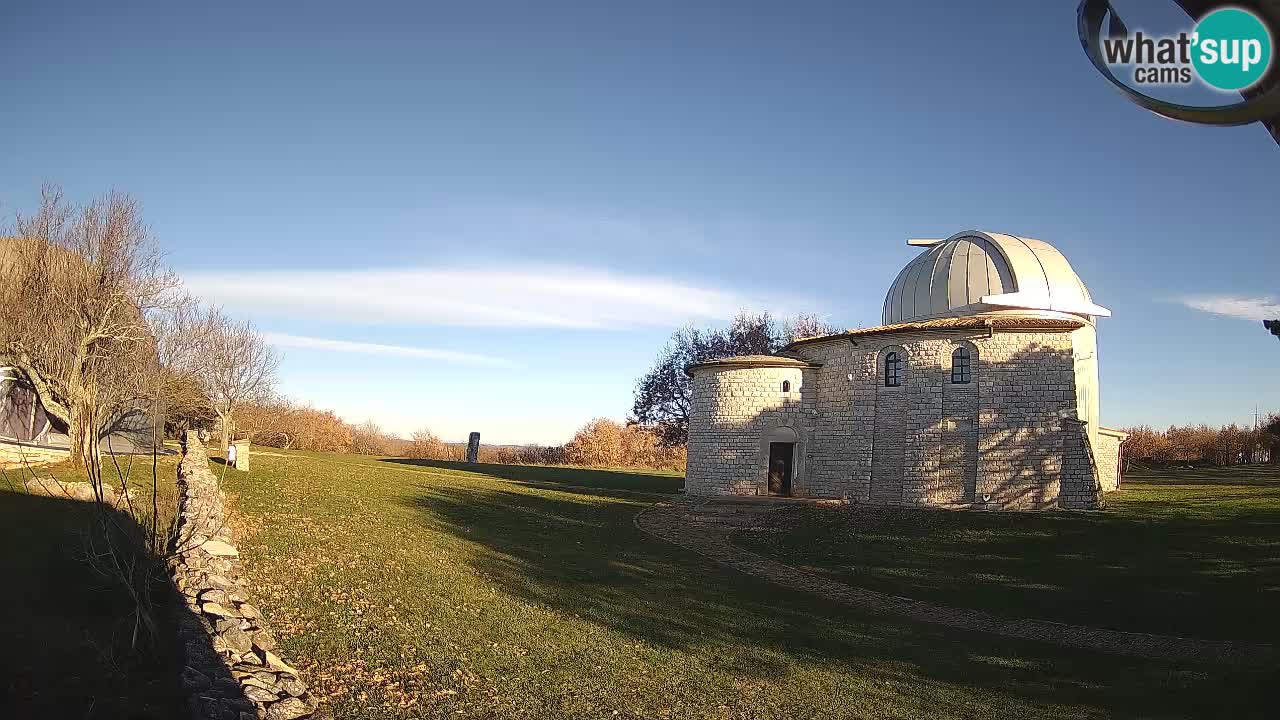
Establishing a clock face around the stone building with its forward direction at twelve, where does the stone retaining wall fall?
The stone retaining wall is roughly at 2 o'clock from the stone building.

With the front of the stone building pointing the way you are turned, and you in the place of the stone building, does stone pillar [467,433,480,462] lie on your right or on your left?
on your right

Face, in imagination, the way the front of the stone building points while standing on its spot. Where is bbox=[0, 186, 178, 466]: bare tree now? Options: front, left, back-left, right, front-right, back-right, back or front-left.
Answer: front-right

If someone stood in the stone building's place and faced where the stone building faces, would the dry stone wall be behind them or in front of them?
in front

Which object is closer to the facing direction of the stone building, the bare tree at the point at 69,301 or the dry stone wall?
the dry stone wall

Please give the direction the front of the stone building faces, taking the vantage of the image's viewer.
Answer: facing the viewer

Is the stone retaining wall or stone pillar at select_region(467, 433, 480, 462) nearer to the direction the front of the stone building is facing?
the stone retaining wall

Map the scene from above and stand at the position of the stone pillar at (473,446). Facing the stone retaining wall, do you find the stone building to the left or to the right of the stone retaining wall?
left

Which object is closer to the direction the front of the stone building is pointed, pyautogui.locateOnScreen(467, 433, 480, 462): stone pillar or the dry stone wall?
the dry stone wall
